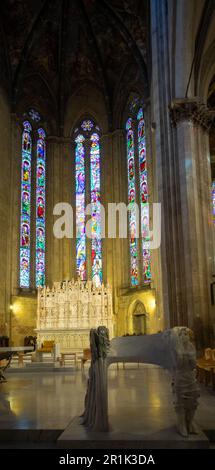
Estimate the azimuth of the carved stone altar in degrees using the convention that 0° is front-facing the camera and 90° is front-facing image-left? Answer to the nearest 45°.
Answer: approximately 0°

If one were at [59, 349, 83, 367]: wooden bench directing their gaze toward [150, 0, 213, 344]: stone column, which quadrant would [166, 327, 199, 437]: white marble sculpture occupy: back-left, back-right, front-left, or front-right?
front-right

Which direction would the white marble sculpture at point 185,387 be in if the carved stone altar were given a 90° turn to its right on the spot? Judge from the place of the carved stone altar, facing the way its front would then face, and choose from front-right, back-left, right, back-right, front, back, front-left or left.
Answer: left

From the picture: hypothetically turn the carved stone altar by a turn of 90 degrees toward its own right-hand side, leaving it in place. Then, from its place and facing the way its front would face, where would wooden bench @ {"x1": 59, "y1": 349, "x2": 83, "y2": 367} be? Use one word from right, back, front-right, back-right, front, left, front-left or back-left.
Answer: left

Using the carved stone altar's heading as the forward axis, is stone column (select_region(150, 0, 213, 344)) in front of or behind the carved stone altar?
in front
